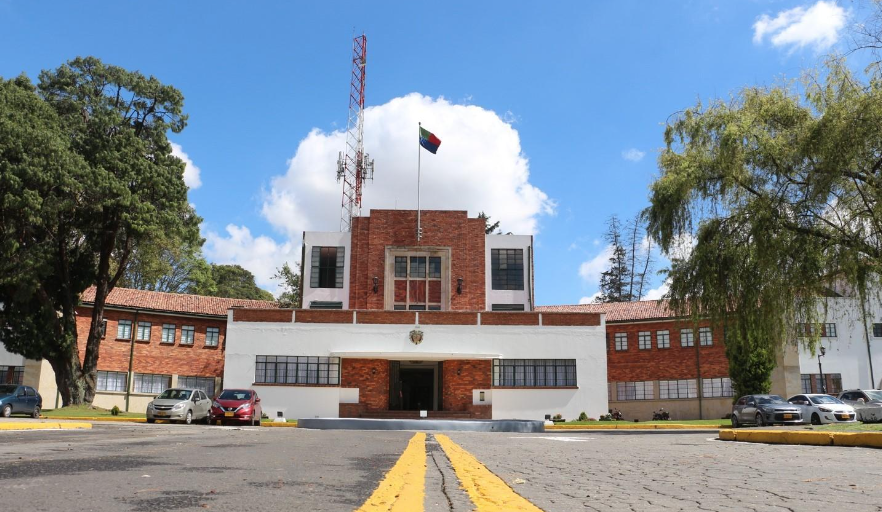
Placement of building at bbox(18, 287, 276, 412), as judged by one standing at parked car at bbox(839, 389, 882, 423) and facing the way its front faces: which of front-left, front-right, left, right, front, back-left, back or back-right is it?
back-right

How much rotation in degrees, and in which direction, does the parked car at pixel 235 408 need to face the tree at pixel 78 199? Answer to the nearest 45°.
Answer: approximately 90° to its right

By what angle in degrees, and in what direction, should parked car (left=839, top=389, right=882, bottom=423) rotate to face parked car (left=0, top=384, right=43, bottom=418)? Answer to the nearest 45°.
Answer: approximately 90° to its right

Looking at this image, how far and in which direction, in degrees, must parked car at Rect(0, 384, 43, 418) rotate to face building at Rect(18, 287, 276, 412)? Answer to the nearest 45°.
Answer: approximately 180°

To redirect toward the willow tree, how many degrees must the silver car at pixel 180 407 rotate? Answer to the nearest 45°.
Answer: approximately 90° to its left

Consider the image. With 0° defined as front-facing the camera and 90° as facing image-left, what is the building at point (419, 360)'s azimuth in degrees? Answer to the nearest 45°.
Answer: approximately 0°

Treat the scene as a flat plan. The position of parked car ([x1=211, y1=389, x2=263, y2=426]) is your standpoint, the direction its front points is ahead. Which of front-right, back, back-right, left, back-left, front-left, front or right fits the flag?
back
